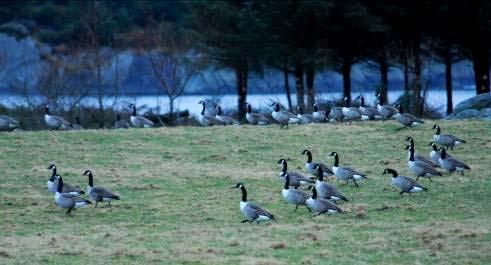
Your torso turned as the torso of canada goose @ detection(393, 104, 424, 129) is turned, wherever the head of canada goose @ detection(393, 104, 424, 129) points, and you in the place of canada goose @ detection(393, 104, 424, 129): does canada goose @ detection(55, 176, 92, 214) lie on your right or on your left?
on your left

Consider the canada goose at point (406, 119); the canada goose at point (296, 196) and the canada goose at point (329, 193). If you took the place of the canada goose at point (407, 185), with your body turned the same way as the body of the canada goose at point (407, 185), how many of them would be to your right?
1

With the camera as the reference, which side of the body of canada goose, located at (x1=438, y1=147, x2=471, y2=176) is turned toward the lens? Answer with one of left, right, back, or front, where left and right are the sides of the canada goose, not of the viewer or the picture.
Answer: left

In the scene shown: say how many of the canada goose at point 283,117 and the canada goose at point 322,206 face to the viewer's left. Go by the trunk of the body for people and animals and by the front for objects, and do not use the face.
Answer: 2

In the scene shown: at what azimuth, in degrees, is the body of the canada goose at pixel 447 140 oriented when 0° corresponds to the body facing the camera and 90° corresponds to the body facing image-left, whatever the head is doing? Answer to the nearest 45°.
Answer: approximately 90°

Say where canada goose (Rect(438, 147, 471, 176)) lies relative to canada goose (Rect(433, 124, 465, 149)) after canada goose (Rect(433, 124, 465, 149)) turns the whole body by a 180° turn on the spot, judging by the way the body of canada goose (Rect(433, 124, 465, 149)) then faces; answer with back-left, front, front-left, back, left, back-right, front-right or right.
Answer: right

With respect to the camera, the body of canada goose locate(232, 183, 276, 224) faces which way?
to the viewer's left

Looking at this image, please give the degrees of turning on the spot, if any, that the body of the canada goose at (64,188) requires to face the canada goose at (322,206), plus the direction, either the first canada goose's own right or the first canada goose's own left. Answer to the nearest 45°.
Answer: approximately 135° to the first canada goose's own left

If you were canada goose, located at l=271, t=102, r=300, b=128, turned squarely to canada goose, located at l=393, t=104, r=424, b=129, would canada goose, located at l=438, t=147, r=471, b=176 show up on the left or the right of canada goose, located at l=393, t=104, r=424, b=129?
right

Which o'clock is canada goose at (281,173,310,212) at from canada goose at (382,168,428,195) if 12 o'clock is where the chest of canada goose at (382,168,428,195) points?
canada goose at (281,173,310,212) is roughly at 11 o'clock from canada goose at (382,168,428,195).

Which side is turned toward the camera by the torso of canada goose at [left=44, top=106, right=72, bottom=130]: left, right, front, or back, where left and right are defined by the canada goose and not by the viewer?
left

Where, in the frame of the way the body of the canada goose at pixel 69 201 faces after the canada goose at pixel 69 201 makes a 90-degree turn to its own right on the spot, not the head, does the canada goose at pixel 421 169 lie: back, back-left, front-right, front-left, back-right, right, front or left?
right

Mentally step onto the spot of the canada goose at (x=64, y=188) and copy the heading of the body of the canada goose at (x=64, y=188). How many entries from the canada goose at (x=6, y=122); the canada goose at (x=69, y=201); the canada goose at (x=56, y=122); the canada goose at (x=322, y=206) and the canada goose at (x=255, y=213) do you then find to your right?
2

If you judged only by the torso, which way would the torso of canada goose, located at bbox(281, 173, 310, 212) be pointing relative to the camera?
to the viewer's left

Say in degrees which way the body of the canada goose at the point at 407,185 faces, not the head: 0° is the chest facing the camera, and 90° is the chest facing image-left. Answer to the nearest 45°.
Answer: approximately 90°
